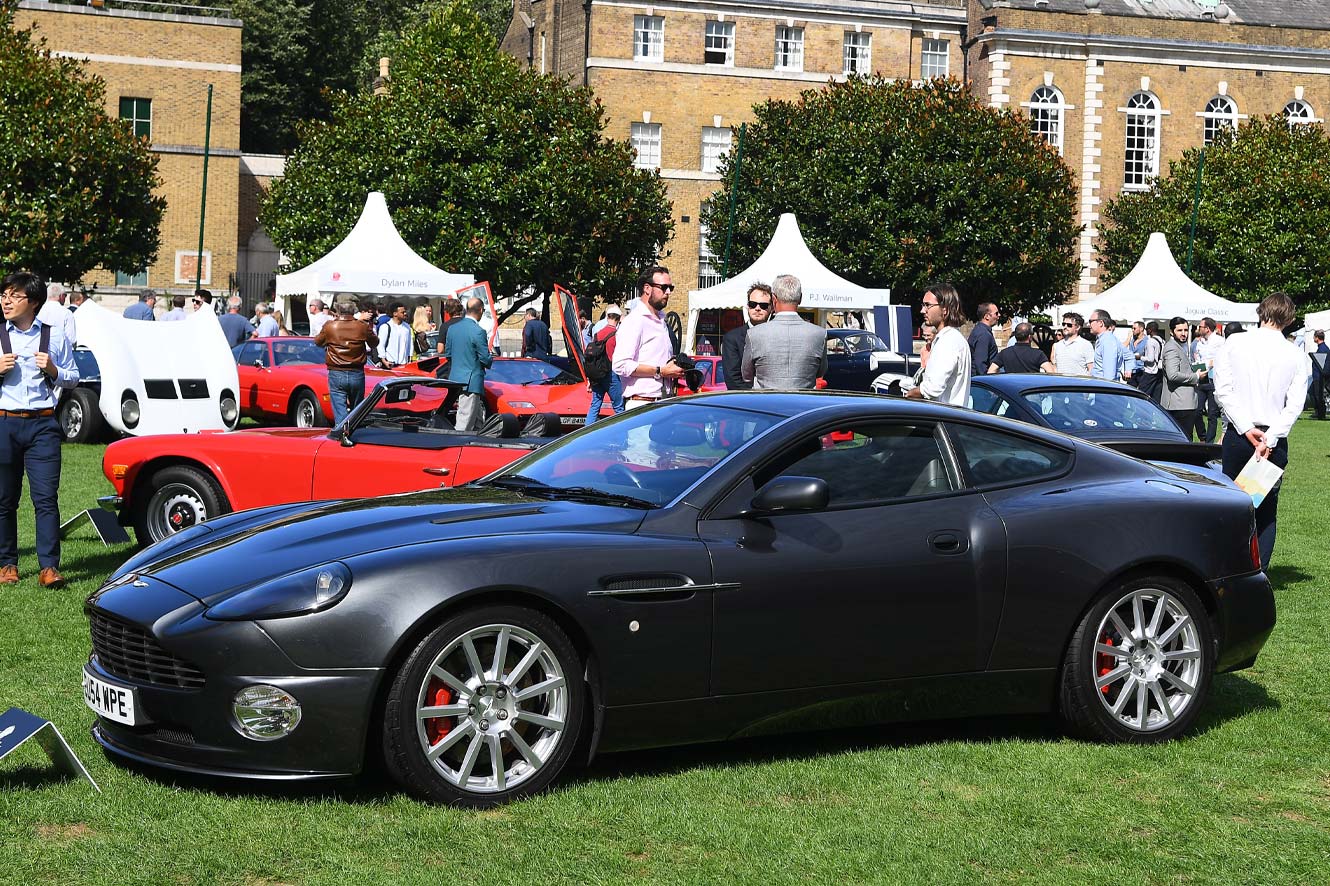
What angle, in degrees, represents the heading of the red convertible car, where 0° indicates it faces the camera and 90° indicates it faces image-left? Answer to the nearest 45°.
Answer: approximately 90°

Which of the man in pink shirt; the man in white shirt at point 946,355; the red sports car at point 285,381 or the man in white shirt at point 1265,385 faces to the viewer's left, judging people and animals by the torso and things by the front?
the man in white shirt at point 946,355

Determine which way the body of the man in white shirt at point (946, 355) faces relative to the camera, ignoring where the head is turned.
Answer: to the viewer's left

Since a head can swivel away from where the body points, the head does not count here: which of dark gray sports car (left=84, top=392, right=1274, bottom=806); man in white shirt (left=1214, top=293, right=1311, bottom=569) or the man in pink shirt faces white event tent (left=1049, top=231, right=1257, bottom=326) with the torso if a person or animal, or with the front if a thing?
the man in white shirt

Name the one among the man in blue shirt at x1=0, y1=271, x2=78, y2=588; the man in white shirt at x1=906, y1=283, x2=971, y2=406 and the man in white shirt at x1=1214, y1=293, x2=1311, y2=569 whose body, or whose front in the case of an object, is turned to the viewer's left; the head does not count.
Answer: the man in white shirt at x1=906, y1=283, x2=971, y2=406

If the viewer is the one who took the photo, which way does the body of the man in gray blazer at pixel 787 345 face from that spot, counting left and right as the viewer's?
facing away from the viewer

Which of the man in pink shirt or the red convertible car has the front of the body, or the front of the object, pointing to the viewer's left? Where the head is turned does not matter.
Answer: the red convertible car

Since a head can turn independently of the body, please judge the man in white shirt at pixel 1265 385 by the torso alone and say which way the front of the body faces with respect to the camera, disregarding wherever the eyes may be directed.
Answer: away from the camera

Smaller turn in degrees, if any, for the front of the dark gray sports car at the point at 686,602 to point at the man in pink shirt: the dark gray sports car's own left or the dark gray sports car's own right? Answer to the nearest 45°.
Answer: approximately 135° to the dark gray sports car's own right

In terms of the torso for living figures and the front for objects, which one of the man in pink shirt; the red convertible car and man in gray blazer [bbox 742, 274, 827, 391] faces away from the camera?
the man in gray blazer

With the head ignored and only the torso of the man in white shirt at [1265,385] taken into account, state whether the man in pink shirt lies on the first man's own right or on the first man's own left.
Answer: on the first man's own left
